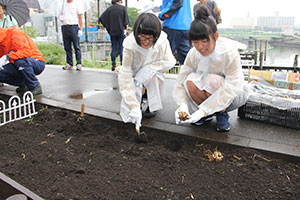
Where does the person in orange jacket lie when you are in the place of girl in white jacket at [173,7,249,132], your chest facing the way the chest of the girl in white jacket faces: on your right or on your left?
on your right

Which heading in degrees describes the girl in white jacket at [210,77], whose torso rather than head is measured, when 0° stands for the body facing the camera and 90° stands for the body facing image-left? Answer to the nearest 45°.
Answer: approximately 45°

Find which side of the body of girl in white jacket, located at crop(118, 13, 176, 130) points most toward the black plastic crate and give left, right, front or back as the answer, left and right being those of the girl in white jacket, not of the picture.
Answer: left

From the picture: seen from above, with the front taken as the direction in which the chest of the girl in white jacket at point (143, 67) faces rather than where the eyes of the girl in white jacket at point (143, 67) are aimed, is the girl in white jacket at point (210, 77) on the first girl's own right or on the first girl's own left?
on the first girl's own left

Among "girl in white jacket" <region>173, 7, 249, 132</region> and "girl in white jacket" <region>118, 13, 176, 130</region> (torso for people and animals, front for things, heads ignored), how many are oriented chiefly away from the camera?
0

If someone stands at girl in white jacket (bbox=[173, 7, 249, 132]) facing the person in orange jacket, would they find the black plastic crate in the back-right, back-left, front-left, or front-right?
back-right

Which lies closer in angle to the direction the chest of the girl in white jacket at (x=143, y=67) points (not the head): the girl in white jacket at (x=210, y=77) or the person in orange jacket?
the girl in white jacket

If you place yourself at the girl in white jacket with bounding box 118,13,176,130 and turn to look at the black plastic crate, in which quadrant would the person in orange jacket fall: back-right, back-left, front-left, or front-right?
back-left
